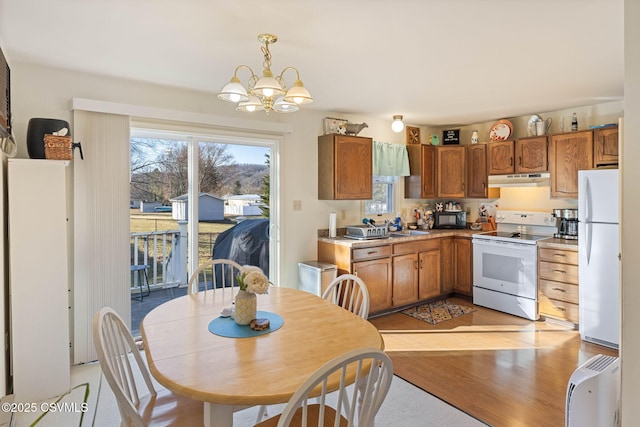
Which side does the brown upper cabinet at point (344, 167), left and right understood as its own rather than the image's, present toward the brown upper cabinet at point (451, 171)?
left

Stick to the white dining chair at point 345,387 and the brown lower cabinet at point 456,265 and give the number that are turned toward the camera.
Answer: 1

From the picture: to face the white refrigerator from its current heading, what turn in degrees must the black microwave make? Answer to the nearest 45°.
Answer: approximately 45° to its left
